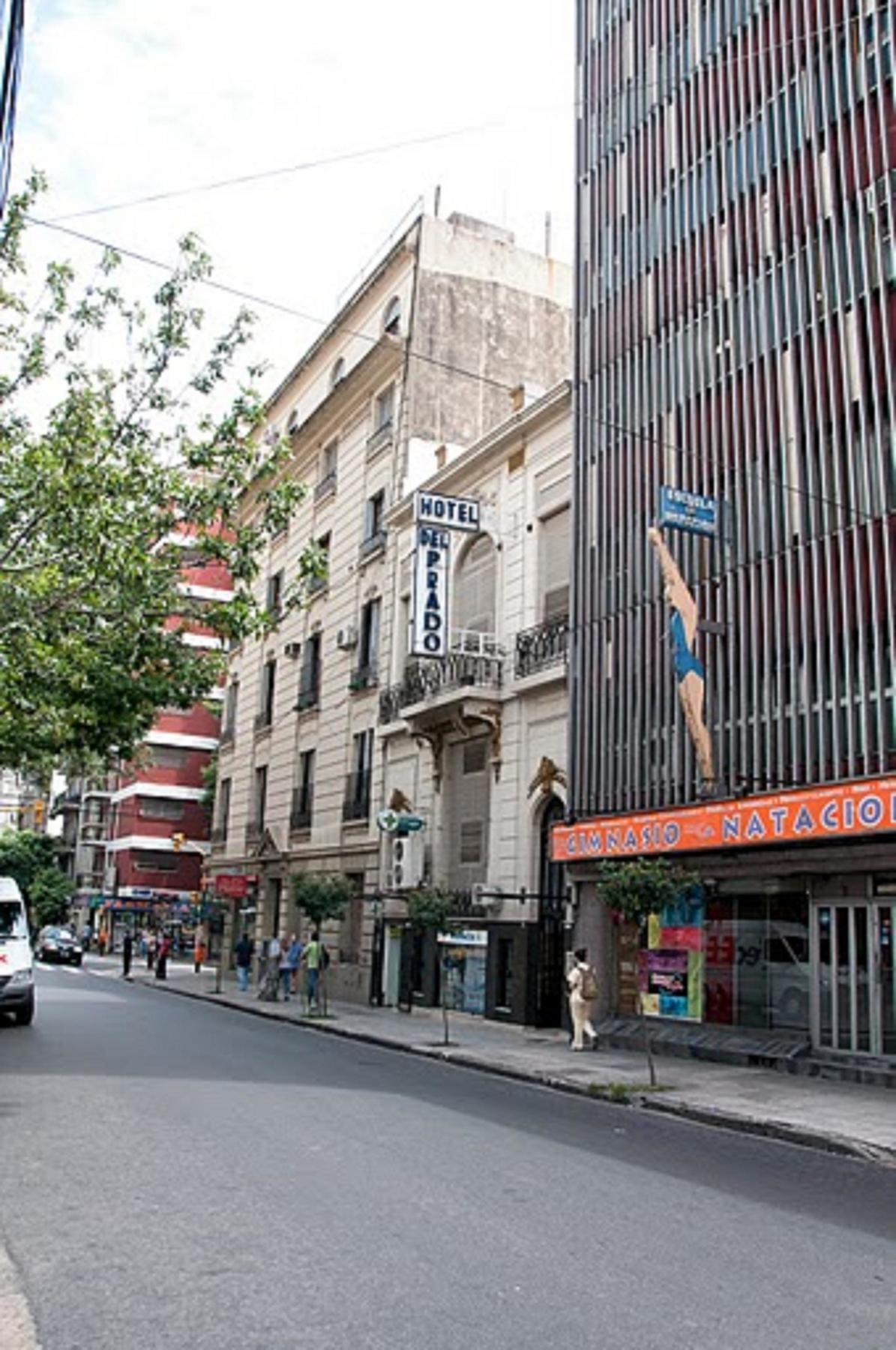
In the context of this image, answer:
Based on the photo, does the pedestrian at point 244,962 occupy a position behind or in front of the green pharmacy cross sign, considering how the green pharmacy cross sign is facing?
behind

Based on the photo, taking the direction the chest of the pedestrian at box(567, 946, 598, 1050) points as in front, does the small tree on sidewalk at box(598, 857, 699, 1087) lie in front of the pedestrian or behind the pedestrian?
behind

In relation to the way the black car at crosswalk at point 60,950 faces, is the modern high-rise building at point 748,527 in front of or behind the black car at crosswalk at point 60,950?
in front

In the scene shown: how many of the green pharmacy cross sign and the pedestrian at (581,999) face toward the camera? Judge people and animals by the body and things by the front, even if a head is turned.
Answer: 1

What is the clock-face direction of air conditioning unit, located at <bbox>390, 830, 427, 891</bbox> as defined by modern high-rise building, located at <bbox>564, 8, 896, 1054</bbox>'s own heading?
The air conditioning unit is roughly at 3 o'clock from the modern high-rise building.

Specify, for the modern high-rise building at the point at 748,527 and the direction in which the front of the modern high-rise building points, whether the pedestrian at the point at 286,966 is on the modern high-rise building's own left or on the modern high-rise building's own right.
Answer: on the modern high-rise building's own right

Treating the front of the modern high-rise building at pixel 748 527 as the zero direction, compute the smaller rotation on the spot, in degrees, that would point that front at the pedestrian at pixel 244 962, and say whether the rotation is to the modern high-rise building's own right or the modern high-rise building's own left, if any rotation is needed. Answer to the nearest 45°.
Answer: approximately 90° to the modern high-rise building's own right

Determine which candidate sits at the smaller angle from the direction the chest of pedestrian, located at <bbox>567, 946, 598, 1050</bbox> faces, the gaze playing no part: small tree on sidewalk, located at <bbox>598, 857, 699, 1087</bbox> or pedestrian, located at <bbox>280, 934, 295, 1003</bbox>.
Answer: the pedestrian

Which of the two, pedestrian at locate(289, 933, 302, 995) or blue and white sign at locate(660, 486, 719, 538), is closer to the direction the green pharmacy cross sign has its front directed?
the blue and white sign

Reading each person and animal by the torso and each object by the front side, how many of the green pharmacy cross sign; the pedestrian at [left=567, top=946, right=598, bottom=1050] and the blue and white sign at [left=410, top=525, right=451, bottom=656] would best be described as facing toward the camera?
2

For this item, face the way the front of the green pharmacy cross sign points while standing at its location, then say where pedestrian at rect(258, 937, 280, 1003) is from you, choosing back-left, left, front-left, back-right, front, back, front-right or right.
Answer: back-right
